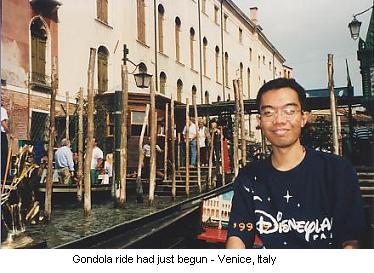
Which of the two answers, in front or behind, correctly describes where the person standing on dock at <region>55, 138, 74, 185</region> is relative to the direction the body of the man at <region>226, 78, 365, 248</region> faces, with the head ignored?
behind

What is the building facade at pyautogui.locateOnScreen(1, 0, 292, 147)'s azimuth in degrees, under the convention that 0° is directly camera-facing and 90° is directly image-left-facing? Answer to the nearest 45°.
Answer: approximately 315°

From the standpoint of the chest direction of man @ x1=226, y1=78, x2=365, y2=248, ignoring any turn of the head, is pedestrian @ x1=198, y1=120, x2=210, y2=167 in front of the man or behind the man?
behind

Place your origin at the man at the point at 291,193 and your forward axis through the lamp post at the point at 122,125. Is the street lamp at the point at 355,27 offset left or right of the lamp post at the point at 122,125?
right

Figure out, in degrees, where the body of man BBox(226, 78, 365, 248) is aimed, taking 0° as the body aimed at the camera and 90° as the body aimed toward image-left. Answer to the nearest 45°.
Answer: approximately 0°

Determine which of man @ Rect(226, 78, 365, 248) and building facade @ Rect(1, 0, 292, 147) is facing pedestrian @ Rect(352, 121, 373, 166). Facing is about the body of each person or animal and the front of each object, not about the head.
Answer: the building facade

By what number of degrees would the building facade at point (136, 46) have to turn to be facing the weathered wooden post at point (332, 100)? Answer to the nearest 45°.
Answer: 0° — it already faces it

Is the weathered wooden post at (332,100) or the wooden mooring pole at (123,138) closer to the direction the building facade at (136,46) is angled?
the weathered wooden post

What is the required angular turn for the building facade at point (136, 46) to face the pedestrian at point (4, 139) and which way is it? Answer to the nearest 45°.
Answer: approximately 90° to its right

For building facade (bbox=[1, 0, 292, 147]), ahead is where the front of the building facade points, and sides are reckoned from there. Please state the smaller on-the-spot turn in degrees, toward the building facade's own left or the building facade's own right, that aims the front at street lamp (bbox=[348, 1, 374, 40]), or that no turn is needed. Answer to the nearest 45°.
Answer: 0° — it already faces it

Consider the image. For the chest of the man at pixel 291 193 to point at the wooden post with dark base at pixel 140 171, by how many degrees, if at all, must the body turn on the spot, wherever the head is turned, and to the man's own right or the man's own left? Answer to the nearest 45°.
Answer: approximately 135° to the man's own right

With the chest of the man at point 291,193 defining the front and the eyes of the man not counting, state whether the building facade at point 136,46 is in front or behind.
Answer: behind

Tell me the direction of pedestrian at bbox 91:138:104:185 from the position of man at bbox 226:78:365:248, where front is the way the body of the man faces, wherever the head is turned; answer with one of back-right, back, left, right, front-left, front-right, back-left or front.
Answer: back-right
